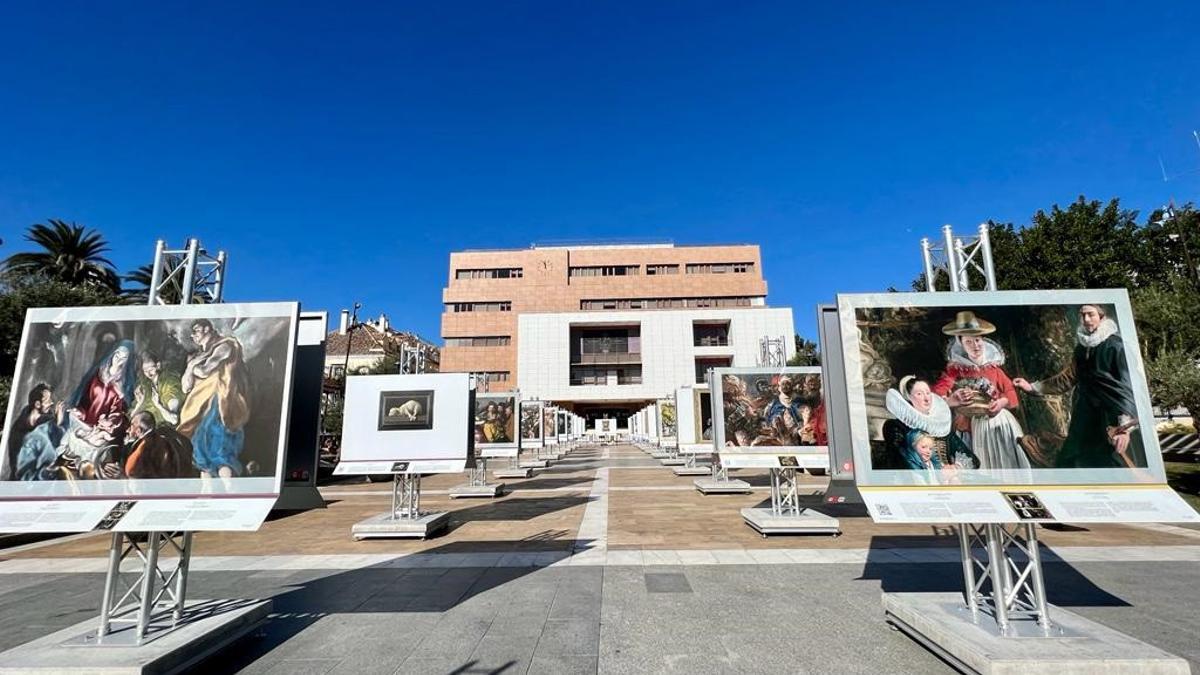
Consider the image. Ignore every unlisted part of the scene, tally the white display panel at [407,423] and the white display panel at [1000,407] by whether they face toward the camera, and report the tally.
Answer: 2

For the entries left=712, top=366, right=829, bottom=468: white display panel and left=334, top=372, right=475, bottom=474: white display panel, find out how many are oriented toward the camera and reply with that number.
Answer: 2

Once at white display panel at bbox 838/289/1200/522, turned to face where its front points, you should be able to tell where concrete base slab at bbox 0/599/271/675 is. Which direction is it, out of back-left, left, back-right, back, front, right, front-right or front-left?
front-right

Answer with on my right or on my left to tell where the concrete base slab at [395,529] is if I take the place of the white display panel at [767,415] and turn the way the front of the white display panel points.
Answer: on my right

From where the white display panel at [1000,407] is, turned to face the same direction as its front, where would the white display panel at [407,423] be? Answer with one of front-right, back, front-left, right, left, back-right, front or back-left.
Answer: right

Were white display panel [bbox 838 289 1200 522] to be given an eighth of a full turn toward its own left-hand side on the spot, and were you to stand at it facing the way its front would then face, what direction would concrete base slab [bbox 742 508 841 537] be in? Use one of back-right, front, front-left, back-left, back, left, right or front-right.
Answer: back

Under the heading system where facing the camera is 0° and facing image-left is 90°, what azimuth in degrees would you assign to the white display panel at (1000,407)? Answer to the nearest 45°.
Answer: approximately 0°

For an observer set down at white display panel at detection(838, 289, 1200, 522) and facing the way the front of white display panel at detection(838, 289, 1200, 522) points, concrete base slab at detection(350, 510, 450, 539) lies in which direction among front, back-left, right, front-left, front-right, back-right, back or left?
right

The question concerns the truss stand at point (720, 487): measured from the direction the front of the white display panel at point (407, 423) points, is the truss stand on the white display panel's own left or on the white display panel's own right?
on the white display panel's own left

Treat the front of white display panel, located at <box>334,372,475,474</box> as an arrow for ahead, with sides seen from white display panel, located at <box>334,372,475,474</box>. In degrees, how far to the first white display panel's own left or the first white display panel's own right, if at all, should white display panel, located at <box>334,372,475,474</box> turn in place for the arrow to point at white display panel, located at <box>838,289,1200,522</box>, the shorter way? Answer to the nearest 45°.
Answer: approximately 45° to the first white display panel's own left

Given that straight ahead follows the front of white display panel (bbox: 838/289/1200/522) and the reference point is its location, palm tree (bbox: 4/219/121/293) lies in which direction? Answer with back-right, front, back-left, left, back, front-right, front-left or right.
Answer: right

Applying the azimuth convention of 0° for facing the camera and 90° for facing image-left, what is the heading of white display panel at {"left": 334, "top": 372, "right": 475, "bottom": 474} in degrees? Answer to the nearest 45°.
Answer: approximately 0°

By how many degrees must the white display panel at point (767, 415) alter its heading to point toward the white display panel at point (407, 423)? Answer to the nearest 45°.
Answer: approximately 45° to its right
